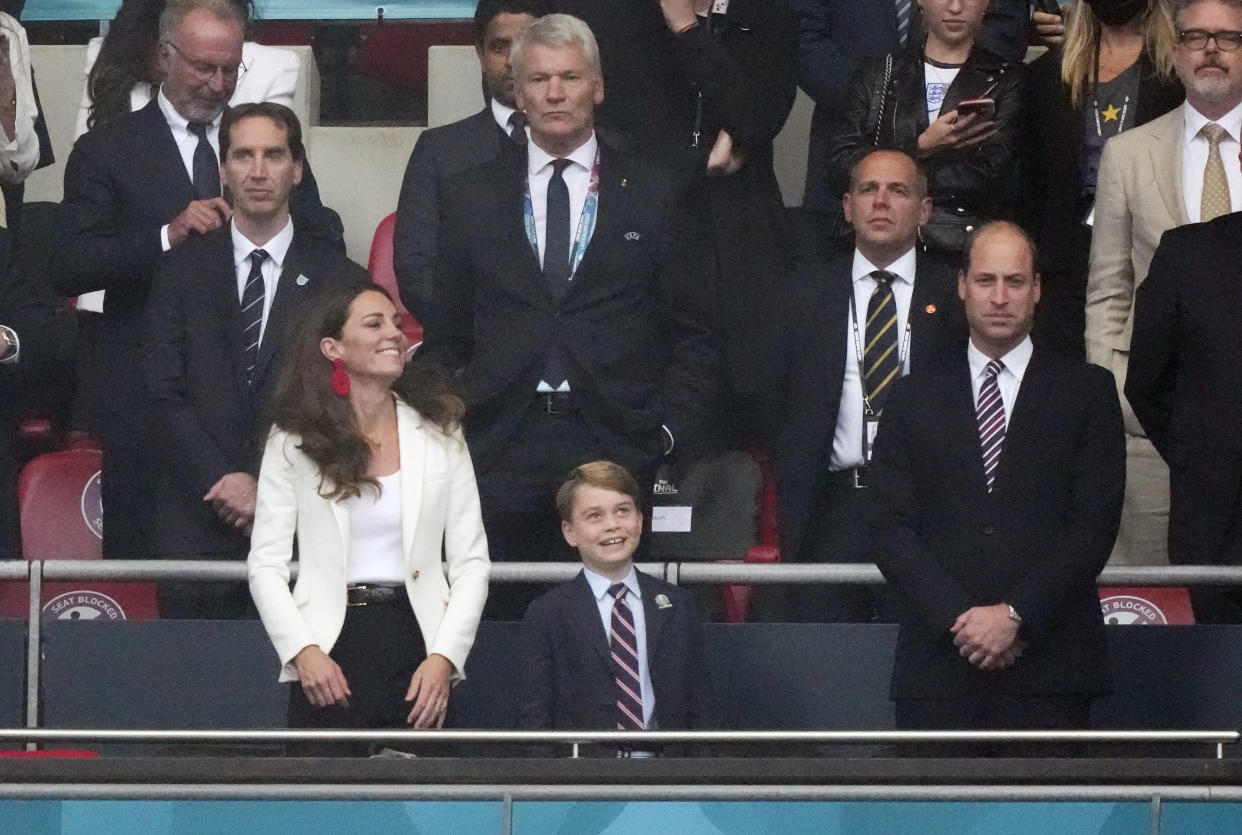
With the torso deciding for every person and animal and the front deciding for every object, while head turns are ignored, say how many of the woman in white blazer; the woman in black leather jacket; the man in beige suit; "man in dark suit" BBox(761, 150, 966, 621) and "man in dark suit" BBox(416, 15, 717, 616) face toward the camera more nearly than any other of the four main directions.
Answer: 5

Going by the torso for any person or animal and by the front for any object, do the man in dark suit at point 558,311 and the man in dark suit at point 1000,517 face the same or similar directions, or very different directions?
same or similar directions

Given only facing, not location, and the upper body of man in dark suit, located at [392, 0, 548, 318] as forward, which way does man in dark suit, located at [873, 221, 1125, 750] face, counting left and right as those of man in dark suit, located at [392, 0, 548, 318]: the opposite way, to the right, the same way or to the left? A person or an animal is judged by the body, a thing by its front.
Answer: the same way

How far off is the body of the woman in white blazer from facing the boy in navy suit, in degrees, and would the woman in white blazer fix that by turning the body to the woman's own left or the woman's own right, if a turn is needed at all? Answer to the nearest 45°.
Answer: approximately 90° to the woman's own left

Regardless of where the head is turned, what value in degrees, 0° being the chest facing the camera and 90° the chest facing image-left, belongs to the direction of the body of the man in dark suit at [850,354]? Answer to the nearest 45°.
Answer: approximately 0°

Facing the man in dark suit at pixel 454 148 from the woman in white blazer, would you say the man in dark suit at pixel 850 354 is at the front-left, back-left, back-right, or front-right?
front-right

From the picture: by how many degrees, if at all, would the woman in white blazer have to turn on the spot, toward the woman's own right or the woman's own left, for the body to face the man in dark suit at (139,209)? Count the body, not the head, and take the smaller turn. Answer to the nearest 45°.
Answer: approximately 135° to the woman's own right

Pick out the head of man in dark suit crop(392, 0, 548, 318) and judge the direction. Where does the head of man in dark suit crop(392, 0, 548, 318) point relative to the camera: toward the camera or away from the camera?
toward the camera

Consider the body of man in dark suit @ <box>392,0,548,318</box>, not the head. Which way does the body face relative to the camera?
toward the camera

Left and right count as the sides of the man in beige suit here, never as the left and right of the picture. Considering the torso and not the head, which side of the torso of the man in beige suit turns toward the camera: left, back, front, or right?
front

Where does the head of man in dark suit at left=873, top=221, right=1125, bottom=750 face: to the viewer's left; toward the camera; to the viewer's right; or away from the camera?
toward the camera

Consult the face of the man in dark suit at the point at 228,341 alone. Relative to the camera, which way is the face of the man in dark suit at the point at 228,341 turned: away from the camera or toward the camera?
toward the camera

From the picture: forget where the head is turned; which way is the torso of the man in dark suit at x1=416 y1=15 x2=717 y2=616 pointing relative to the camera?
toward the camera

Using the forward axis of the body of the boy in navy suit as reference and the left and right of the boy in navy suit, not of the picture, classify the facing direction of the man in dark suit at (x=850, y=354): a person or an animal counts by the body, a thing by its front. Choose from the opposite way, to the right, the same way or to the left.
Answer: the same way

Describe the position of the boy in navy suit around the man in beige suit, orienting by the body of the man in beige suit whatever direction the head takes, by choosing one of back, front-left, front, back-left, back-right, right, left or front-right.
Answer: front-right

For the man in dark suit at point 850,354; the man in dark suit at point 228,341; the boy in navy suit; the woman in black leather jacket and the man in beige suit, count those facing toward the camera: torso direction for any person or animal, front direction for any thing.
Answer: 5

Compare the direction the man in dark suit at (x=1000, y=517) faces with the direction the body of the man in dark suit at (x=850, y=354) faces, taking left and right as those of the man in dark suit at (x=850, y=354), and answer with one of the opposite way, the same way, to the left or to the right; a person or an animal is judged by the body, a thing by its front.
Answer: the same way

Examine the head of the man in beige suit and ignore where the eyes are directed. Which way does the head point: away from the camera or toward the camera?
toward the camera
